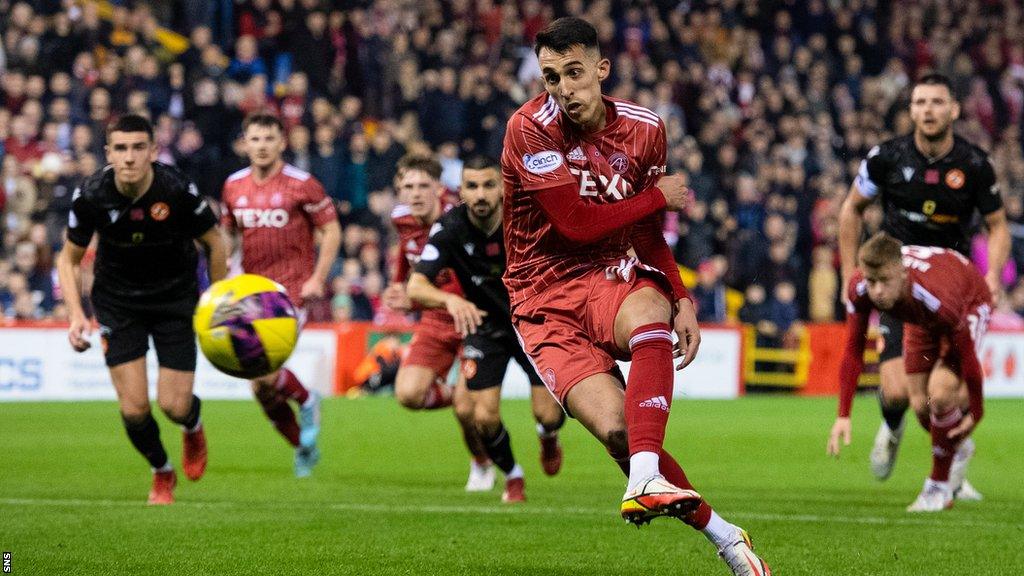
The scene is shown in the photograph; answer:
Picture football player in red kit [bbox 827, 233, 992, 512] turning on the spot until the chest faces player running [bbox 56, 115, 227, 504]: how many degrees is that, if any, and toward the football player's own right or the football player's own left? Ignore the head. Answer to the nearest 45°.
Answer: approximately 45° to the football player's own right

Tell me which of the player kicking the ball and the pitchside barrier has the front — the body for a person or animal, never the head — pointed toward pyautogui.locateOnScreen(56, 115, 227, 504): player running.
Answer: the pitchside barrier

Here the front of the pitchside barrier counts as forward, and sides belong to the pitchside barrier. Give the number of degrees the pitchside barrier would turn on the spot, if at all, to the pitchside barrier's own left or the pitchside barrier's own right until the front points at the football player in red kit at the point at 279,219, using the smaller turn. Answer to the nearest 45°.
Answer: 0° — it already faces them

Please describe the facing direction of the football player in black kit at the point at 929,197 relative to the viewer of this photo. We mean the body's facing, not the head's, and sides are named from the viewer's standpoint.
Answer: facing the viewer

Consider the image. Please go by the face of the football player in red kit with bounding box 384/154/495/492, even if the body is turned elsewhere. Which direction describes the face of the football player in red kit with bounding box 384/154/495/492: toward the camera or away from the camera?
toward the camera

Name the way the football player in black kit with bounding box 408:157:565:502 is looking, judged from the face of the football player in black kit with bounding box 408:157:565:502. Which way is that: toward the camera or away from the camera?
toward the camera

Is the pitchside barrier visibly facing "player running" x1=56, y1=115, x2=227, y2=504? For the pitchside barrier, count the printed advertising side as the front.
yes

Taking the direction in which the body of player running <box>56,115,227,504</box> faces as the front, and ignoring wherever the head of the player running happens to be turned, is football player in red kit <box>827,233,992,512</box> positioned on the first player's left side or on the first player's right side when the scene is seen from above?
on the first player's left side

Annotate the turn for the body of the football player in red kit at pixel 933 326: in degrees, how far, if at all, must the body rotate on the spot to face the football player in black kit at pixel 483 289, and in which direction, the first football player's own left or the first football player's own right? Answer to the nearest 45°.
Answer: approximately 45° to the first football player's own right

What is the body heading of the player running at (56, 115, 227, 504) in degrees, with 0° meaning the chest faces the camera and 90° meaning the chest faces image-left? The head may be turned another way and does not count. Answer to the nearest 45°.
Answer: approximately 0°

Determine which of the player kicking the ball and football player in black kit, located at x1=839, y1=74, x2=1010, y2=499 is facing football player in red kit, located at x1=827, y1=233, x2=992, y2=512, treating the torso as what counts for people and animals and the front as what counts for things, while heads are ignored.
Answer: the football player in black kit

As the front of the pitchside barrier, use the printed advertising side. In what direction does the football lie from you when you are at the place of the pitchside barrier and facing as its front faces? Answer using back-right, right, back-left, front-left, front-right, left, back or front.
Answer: front

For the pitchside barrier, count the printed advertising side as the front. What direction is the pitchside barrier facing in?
toward the camera

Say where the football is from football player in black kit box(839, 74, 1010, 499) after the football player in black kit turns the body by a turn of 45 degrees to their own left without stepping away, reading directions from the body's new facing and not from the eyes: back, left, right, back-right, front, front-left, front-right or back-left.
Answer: right
